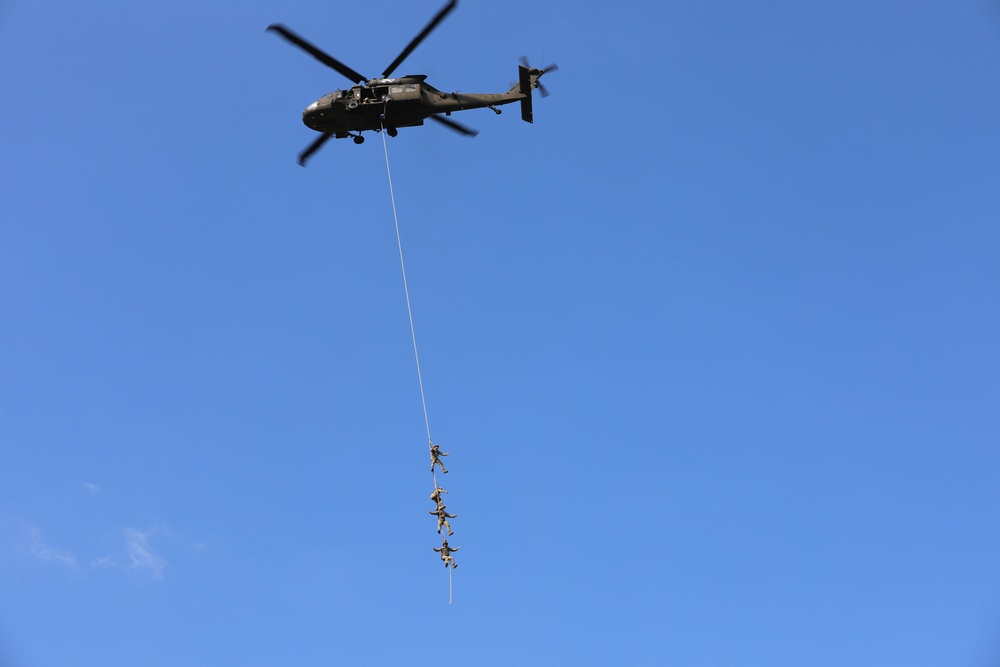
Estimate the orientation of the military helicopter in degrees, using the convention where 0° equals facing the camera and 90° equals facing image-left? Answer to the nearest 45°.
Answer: approximately 90°
